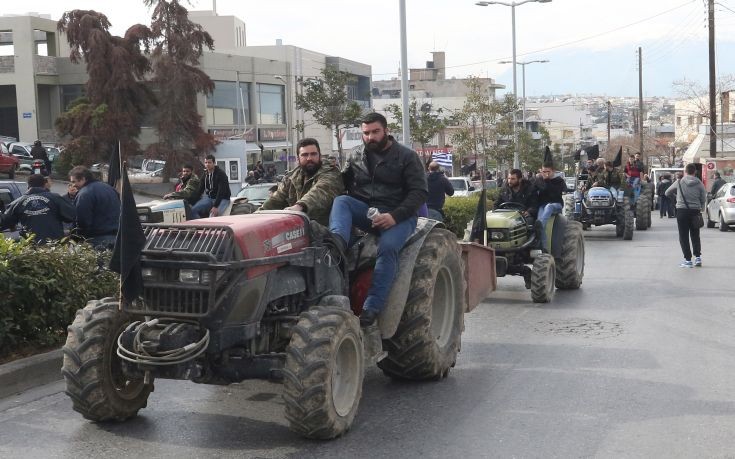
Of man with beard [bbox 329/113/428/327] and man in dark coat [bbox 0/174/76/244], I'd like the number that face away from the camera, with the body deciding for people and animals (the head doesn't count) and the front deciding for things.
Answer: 1

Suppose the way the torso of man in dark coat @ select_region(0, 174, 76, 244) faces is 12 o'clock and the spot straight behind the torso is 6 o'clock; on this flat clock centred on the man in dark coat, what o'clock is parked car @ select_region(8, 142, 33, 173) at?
The parked car is roughly at 12 o'clock from the man in dark coat.

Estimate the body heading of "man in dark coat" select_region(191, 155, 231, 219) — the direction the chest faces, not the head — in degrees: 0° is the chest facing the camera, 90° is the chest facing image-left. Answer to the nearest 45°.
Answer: approximately 45°

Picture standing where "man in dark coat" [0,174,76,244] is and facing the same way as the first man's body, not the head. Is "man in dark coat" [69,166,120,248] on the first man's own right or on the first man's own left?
on the first man's own right

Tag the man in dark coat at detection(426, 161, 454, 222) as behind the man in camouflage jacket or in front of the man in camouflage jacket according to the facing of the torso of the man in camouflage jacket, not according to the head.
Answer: behind

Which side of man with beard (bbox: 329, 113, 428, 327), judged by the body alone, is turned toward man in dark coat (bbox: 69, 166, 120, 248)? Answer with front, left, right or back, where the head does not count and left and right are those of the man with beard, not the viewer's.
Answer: right

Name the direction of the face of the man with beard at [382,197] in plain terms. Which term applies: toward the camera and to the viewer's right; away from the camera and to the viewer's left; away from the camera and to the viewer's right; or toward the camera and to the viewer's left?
toward the camera and to the viewer's left

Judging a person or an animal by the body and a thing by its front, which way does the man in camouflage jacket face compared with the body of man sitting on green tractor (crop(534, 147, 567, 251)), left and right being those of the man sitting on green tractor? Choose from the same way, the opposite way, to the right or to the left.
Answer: the same way

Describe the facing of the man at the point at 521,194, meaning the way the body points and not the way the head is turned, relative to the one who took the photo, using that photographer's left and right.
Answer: facing the viewer and to the left of the viewer

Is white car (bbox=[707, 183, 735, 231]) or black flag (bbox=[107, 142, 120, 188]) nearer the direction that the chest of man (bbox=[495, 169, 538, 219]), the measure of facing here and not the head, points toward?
the black flag

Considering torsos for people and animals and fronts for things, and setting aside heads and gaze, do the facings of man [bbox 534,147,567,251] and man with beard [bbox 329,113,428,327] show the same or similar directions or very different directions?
same or similar directions
